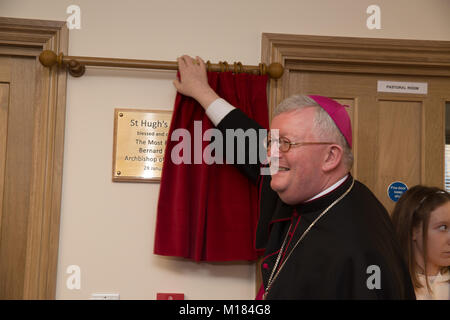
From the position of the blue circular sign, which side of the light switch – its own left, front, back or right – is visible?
left

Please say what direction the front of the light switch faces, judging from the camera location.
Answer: facing the viewer

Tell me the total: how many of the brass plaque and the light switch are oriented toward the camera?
2

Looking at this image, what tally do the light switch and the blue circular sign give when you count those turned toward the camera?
2

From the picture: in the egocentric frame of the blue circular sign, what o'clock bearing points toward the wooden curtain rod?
The wooden curtain rod is roughly at 2 o'clock from the blue circular sign.

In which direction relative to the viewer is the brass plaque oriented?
toward the camera

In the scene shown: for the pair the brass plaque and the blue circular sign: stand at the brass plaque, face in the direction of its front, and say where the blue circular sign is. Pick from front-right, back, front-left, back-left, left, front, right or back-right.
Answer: left

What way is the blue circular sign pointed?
toward the camera

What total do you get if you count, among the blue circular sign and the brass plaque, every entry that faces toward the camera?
2
